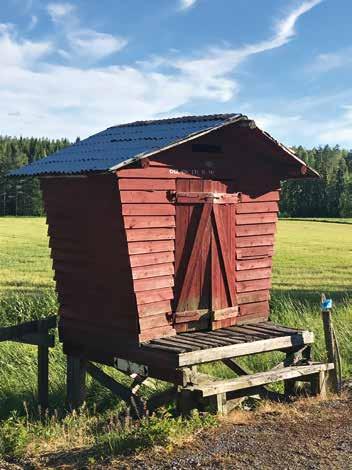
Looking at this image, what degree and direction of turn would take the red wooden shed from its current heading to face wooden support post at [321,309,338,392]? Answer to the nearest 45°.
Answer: approximately 45° to its left

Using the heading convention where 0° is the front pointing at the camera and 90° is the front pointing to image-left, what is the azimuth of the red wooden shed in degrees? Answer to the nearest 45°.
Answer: approximately 315°
